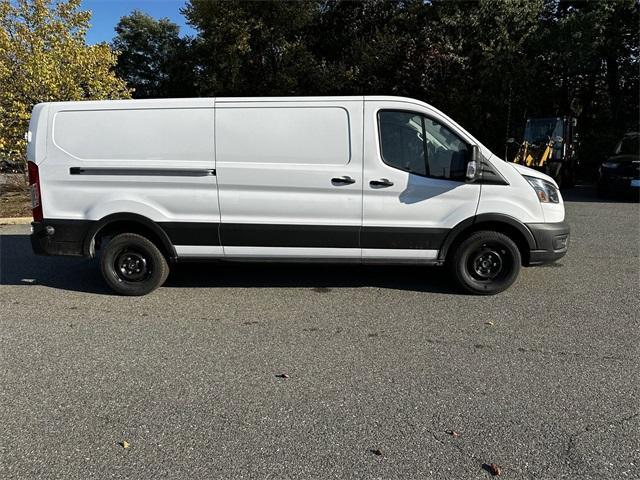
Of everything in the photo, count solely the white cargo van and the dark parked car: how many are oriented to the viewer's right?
1

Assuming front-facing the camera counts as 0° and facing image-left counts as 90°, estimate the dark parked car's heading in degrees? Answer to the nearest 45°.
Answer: approximately 0°

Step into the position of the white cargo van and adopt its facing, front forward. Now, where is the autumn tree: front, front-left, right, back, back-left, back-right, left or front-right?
back-left

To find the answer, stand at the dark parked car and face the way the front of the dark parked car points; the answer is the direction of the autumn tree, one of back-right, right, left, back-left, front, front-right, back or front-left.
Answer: front-right

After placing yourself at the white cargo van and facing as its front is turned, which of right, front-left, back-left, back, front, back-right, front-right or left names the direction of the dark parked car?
front-left

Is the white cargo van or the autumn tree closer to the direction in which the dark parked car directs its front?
the white cargo van

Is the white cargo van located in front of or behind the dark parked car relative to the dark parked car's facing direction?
in front

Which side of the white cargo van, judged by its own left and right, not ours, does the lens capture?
right
